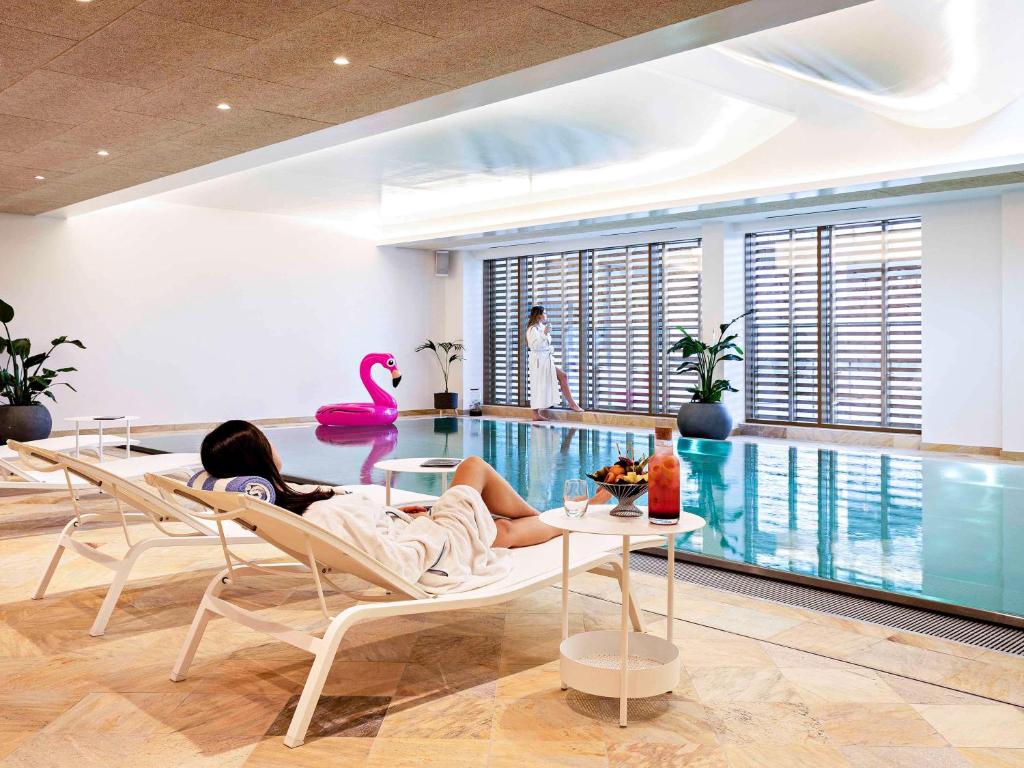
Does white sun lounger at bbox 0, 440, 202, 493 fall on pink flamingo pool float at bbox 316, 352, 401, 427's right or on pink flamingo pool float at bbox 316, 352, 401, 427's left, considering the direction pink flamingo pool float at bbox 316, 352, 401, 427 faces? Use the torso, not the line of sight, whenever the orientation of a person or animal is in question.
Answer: on its right

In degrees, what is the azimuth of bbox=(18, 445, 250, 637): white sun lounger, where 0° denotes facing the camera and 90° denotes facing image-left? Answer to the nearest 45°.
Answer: approximately 225°

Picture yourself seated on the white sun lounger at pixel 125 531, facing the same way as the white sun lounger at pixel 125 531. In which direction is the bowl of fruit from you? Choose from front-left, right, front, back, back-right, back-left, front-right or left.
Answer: right

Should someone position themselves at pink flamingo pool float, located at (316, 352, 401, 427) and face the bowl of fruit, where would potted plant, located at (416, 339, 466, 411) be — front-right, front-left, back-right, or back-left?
back-left

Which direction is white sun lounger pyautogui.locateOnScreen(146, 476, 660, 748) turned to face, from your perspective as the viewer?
facing away from the viewer and to the right of the viewer

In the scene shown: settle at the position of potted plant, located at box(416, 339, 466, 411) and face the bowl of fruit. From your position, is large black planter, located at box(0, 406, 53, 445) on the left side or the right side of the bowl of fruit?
right

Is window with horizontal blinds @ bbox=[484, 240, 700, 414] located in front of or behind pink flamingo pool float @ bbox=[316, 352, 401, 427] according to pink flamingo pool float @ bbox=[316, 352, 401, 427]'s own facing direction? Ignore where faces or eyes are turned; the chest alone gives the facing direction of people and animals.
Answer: in front

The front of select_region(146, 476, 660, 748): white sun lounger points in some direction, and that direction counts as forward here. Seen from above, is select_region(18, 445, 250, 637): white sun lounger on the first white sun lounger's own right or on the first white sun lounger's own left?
on the first white sun lounger's own left

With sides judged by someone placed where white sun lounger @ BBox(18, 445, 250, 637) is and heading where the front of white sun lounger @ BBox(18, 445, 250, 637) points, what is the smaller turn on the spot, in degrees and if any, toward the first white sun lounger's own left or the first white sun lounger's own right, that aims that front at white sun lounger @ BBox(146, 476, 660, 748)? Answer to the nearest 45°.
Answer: approximately 90° to the first white sun lounger's own right

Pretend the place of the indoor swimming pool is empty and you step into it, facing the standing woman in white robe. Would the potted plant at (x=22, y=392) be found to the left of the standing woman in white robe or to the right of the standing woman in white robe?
left

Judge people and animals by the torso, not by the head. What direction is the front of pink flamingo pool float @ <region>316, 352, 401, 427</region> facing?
to the viewer's right

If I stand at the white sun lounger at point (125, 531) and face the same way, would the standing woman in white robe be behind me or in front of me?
in front
